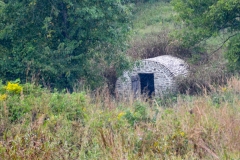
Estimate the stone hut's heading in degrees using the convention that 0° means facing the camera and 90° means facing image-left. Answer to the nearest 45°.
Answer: approximately 45°

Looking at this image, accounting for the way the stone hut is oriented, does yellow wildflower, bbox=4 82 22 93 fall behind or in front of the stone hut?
in front
